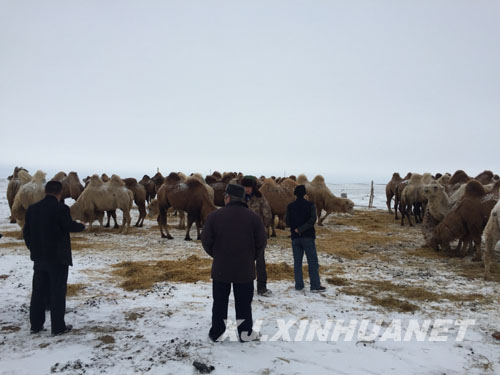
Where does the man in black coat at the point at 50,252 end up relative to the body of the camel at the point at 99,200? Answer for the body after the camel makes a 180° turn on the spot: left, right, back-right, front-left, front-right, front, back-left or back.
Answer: right

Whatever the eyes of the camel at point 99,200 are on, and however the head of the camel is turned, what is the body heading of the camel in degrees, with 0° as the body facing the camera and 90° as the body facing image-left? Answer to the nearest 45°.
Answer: approximately 90°

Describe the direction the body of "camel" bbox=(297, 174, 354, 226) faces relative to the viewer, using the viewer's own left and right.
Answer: facing to the right of the viewer

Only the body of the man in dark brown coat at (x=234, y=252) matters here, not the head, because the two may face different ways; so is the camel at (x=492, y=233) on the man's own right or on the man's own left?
on the man's own right

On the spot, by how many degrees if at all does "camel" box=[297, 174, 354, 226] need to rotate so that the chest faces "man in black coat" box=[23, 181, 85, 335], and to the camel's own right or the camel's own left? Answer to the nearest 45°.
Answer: approximately 90° to the camel's own right

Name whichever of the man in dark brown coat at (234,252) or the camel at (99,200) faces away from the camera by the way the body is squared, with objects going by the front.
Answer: the man in dark brown coat

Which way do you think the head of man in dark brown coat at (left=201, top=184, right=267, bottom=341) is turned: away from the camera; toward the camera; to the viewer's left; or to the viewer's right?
away from the camera

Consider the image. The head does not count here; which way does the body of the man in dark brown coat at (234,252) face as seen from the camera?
away from the camera

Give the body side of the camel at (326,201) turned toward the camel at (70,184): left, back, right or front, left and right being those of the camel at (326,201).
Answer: back

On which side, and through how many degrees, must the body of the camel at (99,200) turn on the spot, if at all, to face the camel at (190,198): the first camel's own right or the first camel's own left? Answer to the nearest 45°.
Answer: approximately 135° to the first camel's own left

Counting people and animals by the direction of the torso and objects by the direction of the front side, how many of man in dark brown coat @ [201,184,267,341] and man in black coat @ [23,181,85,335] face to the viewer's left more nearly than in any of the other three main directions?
0

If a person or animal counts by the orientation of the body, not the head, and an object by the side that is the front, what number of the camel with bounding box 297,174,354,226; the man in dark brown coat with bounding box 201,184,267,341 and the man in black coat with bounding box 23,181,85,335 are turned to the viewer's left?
0

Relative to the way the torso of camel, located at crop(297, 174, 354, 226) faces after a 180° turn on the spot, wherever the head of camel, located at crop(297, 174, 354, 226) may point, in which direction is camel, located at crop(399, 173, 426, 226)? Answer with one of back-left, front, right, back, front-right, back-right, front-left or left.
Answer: back

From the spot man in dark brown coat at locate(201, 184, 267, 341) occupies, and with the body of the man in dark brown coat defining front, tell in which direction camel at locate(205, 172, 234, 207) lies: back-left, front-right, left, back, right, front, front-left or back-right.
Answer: front

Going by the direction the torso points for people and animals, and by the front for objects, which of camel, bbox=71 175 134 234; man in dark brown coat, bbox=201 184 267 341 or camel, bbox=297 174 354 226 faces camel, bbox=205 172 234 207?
the man in dark brown coat

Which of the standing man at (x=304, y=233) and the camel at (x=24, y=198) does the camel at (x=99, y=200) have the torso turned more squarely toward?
the camel

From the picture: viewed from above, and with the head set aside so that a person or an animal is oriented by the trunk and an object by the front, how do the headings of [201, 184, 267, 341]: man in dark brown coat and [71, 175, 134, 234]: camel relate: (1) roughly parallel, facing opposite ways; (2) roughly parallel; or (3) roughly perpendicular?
roughly perpendicular

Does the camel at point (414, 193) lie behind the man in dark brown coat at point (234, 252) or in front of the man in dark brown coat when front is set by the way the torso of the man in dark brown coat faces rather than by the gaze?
in front
